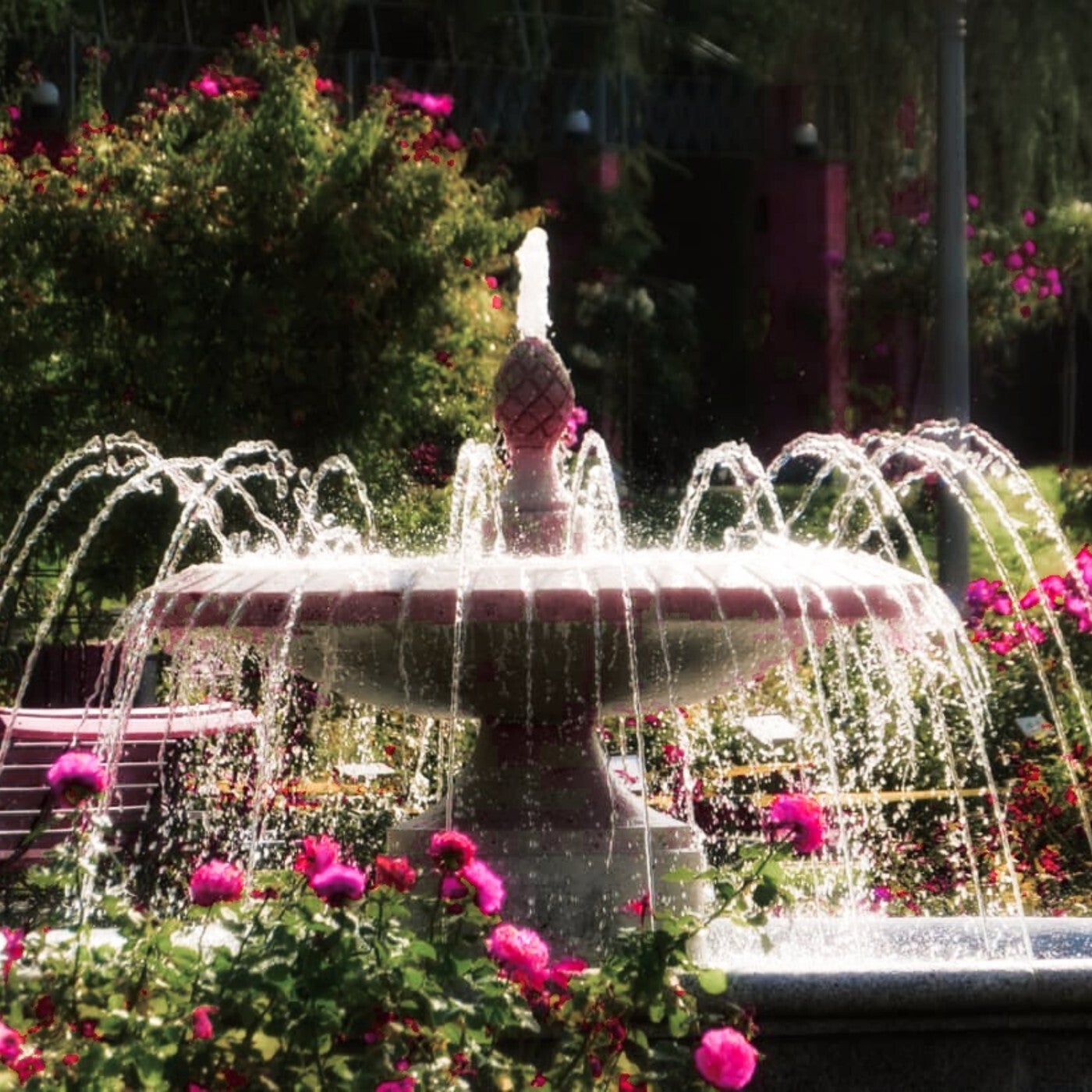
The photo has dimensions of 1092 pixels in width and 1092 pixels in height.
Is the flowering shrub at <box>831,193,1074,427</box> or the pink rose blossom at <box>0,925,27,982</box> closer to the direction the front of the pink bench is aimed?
the flowering shrub

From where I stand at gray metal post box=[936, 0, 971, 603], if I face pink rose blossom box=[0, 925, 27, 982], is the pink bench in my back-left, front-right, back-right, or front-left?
front-right

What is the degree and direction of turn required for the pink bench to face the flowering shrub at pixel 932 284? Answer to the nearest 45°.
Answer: approximately 135° to its left

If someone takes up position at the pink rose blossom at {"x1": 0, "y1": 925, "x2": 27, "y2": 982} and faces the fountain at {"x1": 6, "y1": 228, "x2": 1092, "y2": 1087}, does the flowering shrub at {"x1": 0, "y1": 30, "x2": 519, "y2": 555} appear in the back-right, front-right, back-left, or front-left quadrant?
front-left

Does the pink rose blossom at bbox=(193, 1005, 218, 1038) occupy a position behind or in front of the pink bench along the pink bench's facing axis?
behind

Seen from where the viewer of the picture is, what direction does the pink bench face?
facing away from the viewer

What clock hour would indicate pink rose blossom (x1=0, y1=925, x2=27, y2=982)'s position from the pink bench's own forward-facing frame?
The pink rose blossom is roughly at 6 o'clock from the pink bench.
